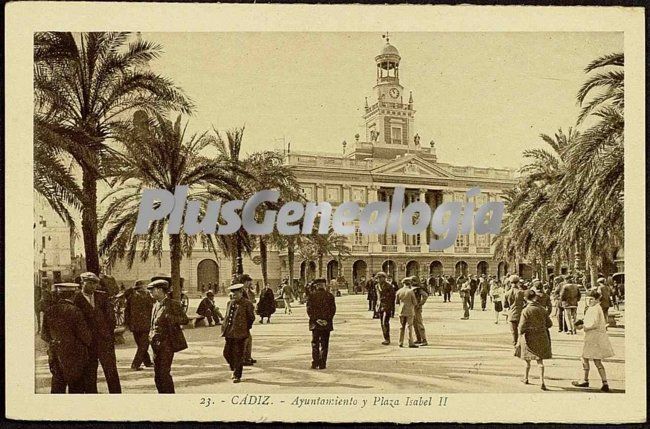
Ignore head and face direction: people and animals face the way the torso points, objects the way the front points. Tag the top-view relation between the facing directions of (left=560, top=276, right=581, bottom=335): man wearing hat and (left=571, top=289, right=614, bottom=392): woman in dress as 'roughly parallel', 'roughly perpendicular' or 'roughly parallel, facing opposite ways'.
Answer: roughly perpendicular

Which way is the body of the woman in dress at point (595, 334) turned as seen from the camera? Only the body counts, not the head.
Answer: to the viewer's left

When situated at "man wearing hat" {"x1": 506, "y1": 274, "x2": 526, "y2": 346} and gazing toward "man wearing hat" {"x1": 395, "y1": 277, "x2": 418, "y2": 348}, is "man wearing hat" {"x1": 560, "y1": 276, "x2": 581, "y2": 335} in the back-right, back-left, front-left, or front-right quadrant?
back-right

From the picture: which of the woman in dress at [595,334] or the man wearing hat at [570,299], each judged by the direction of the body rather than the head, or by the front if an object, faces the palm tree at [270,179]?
the woman in dress

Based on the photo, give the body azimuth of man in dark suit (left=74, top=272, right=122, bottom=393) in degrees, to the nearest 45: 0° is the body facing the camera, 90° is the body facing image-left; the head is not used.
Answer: approximately 0°
